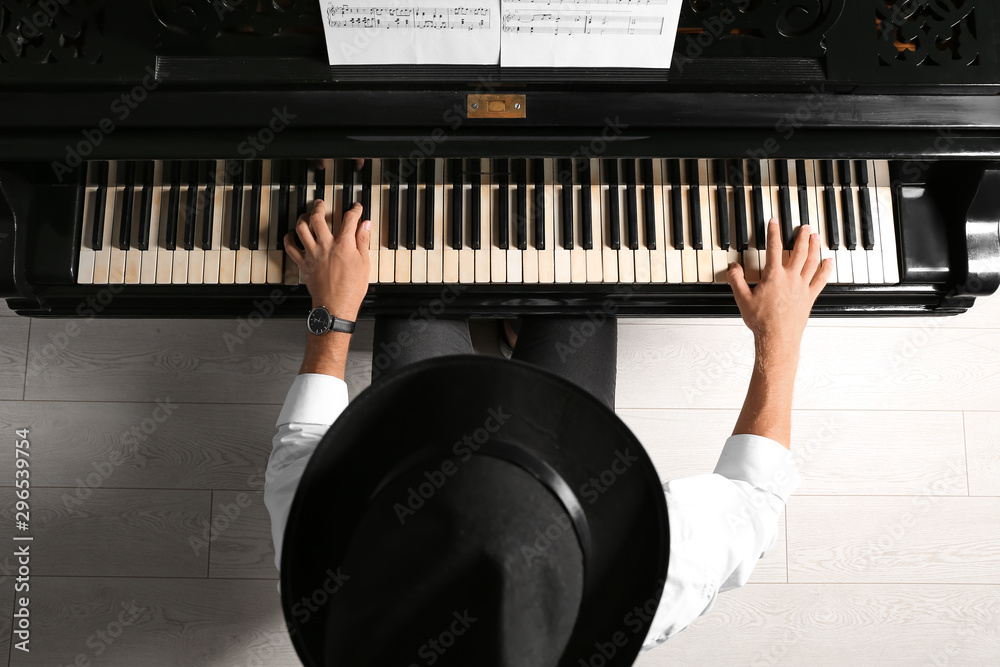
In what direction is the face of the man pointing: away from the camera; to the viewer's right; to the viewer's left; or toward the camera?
away from the camera

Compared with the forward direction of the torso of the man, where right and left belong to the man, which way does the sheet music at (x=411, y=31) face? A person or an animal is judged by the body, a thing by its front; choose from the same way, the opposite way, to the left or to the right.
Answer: the opposite way

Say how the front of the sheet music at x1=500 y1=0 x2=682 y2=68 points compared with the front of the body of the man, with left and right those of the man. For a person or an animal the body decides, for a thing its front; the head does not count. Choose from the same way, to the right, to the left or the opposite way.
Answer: the opposite way

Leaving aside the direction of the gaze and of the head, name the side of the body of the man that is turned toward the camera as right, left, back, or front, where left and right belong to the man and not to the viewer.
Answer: back

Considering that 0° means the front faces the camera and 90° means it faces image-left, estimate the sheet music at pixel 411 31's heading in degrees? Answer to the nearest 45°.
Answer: approximately 0°

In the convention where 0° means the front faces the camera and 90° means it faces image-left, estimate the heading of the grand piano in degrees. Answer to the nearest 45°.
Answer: approximately 0°

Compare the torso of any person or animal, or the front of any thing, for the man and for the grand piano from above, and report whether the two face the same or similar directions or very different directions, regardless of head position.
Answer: very different directions
